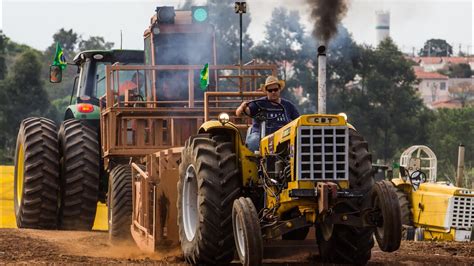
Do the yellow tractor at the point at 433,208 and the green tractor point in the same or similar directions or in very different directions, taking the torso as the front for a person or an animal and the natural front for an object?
very different directions

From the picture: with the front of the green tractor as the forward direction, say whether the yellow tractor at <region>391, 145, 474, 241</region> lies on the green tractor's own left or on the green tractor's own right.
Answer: on the green tractor's own right

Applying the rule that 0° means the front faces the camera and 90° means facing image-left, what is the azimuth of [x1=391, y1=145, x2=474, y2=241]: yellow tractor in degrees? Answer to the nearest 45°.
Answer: approximately 315°

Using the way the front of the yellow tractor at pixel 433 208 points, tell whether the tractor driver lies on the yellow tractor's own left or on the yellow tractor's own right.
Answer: on the yellow tractor's own right

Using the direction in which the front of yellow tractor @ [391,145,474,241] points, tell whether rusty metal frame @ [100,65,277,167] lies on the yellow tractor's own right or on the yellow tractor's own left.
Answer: on the yellow tractor's own right

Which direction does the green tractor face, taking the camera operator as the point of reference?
facing away from the viewer

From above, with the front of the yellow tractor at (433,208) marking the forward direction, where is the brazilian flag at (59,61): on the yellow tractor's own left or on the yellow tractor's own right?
on the yellow tractor's own right
